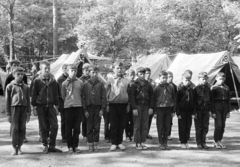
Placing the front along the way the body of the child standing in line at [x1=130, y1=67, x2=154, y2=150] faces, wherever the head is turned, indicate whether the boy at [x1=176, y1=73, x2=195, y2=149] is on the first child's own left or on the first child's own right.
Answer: on the first child's own left

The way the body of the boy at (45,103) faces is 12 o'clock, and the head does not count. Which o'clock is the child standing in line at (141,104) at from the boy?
The child standing in line is roughly at 9 o'clock from the boy.

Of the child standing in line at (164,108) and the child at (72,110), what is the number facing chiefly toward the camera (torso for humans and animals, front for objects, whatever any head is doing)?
2

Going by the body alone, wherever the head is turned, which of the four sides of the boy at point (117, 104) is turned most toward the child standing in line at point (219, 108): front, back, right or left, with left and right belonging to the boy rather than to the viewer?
left

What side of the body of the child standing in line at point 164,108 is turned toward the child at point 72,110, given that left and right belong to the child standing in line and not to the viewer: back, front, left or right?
right

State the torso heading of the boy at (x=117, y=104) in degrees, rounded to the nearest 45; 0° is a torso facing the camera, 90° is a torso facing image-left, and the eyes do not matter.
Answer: approximately 0°

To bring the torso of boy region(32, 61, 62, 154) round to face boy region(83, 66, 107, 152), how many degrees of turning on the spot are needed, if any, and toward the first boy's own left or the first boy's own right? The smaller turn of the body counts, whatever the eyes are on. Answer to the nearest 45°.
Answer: approximately 90° to the first boy's own left

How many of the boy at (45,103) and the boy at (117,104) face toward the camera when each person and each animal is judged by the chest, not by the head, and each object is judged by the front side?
2

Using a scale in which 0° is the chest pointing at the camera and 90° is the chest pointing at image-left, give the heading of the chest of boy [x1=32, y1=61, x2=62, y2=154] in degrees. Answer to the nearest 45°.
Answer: approximately 0°
